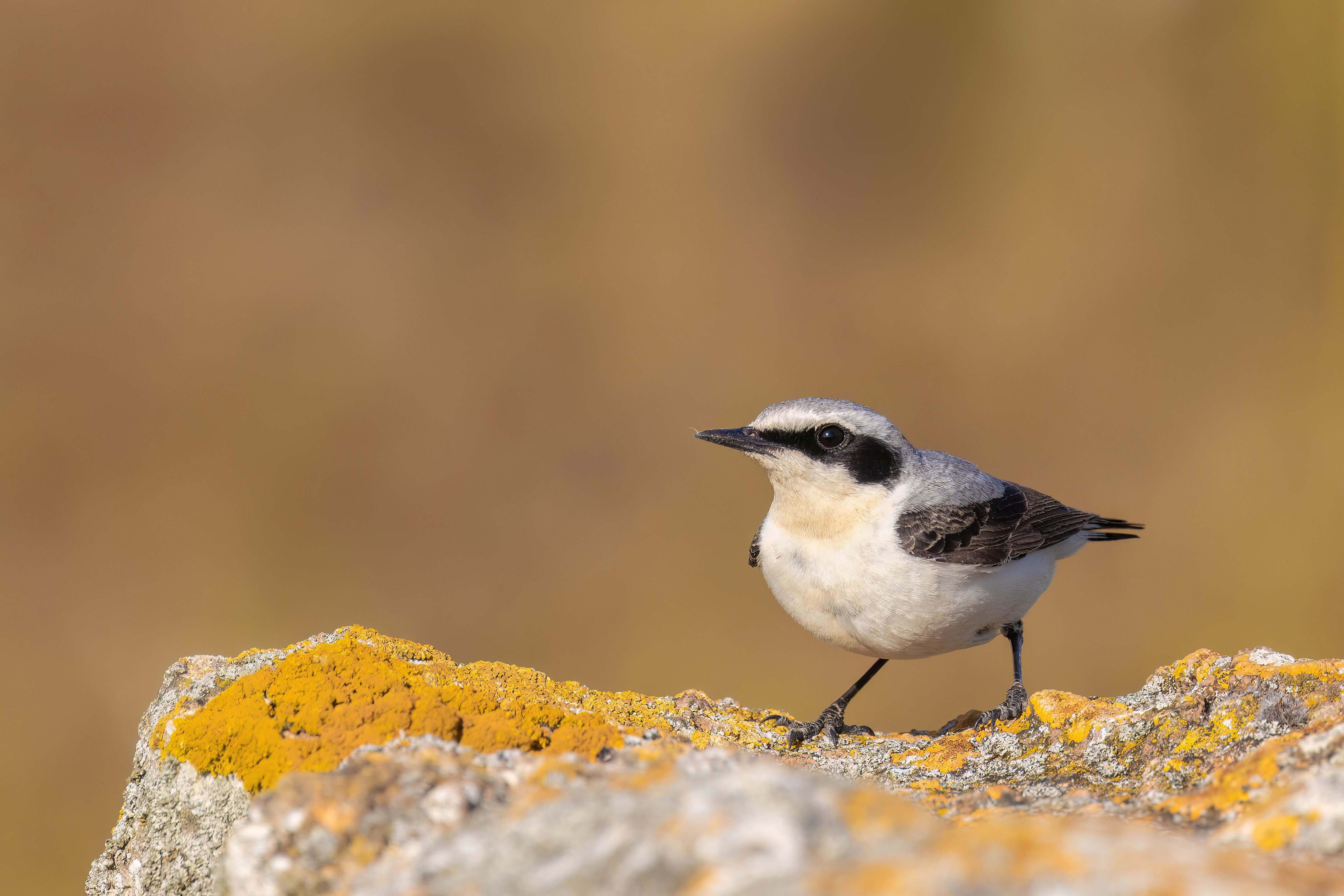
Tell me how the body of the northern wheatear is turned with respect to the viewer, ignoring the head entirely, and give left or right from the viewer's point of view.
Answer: facing the viewer and to the left of the viewer
